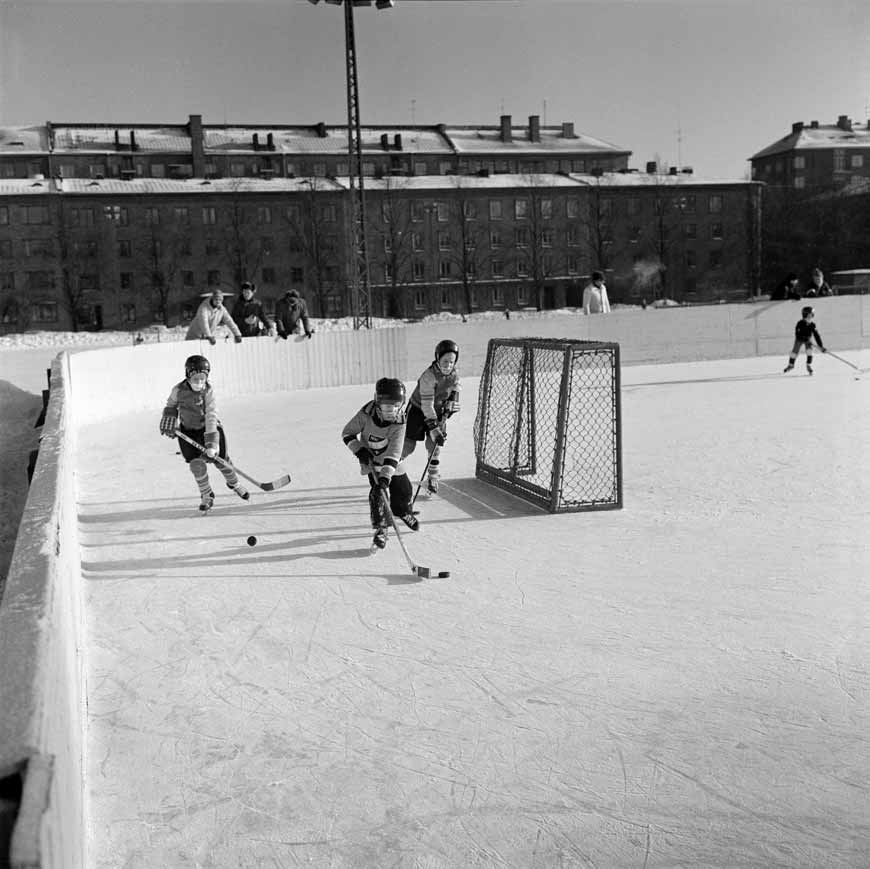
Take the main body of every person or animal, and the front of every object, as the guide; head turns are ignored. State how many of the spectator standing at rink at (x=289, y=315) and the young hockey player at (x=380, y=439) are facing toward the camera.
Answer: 2

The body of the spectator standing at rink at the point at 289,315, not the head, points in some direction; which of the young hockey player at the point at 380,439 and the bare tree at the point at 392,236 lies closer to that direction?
the young hockey player

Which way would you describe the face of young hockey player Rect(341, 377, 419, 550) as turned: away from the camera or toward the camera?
toward the camera

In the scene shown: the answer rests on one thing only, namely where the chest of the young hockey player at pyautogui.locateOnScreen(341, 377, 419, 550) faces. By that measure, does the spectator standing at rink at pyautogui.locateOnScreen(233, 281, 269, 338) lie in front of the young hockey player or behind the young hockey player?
behind

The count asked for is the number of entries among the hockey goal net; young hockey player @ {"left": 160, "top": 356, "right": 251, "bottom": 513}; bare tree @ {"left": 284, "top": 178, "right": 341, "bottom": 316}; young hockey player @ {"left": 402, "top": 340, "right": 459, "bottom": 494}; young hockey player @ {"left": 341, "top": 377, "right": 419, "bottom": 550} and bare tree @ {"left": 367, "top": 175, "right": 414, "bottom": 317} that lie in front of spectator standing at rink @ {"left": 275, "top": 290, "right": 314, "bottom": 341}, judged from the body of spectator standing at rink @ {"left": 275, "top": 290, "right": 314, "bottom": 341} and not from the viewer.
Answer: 4

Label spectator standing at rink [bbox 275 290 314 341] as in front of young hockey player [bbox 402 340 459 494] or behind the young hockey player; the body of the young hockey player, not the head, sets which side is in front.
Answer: behind

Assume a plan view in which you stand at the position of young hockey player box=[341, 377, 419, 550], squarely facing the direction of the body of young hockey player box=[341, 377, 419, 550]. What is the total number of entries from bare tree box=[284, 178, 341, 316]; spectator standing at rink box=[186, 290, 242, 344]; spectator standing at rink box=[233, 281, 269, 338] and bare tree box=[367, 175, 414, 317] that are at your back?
4

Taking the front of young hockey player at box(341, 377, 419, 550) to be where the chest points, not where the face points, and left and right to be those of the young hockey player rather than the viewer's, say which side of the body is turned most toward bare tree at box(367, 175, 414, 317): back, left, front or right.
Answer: back

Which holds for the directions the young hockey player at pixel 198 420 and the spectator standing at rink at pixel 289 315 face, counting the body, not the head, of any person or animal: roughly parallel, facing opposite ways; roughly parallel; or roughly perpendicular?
roughly parallel

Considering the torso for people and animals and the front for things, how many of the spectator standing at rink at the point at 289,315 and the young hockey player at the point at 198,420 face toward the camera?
2

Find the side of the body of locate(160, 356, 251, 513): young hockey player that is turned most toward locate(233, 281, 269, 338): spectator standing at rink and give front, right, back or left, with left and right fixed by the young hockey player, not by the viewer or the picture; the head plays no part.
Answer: back

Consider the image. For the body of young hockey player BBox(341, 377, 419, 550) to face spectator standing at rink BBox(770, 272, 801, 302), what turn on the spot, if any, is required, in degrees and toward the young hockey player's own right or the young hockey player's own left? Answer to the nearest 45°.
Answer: approximately 135° to the young hockey player's own left

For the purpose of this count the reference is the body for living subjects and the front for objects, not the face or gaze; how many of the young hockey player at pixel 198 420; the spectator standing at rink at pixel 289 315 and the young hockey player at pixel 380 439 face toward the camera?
3

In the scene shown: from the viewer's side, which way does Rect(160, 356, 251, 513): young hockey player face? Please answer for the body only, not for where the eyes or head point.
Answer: toward the camera

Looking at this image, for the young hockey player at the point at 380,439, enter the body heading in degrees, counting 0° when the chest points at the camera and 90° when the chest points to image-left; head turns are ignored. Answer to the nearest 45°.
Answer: approximately 0°
